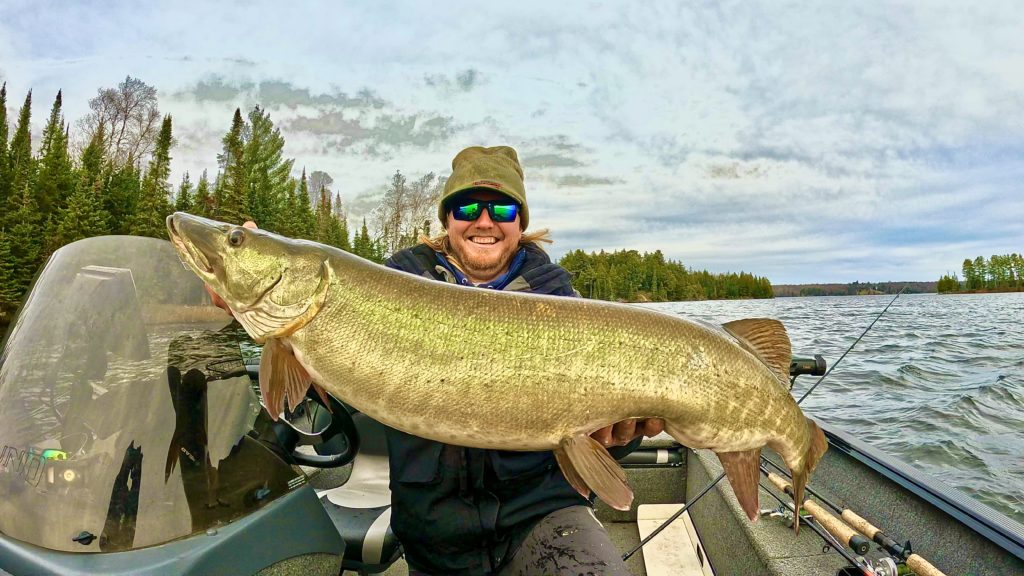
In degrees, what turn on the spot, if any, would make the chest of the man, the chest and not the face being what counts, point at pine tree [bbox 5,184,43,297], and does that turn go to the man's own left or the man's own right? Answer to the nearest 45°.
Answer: approximately 135° to the man's own right

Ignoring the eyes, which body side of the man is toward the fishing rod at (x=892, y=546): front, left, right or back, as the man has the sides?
left

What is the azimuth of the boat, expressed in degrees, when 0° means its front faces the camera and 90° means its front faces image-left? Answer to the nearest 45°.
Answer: approximately 0°

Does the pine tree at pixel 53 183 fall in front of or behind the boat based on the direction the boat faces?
behind

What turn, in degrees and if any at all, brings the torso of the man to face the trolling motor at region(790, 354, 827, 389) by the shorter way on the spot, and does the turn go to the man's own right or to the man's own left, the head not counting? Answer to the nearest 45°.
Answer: approximately 135° to the man's own left

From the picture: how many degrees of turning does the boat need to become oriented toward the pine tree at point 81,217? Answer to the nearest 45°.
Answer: approximately 135° to its right
